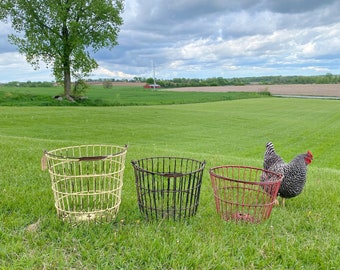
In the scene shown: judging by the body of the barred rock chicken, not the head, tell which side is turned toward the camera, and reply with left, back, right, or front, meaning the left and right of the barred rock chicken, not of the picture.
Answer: right

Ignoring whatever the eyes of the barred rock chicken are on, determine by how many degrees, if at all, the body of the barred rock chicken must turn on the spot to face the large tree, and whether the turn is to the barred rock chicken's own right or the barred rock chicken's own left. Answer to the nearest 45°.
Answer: approximately 135° to the barred rock chicken's own left
